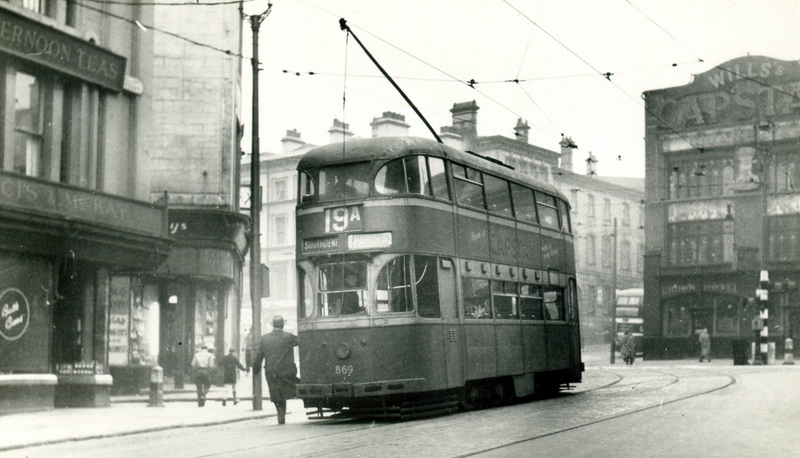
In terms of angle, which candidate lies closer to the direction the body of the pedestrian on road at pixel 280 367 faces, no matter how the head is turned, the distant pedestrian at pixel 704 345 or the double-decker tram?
the distant pedestrian

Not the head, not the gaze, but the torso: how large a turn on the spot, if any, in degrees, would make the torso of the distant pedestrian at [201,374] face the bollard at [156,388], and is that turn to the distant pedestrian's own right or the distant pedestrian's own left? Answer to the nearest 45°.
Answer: approximately 90° to the distant pedestrian's own left

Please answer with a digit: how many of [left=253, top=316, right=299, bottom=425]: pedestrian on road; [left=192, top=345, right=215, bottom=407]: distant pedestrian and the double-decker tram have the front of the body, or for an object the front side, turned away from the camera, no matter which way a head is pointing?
2

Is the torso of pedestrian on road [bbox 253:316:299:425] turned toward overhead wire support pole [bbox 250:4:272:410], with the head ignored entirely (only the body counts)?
yes

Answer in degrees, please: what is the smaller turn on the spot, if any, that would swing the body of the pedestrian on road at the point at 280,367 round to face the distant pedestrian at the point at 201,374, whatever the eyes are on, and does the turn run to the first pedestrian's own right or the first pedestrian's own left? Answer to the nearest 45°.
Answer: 0° — they already face them

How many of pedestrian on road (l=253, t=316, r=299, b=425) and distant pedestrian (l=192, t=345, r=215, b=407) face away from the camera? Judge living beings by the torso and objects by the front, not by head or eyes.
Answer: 2

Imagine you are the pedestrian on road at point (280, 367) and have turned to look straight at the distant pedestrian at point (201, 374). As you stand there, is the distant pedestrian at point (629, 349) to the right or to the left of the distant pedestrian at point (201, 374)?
right

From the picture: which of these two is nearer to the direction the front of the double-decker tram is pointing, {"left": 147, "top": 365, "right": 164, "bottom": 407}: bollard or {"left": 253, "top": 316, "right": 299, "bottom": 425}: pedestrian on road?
the pedestrian on road

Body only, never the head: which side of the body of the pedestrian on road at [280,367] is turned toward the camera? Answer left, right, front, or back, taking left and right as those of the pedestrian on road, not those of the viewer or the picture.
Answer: back

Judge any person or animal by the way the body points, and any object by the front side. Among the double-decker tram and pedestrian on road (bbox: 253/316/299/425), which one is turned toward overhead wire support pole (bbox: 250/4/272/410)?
the pedestrian on road

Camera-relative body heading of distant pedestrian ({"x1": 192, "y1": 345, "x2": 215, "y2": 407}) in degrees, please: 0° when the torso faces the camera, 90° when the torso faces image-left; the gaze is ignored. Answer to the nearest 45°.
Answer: approximately 180°

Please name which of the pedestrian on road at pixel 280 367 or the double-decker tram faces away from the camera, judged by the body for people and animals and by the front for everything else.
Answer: the pedestrian on road
